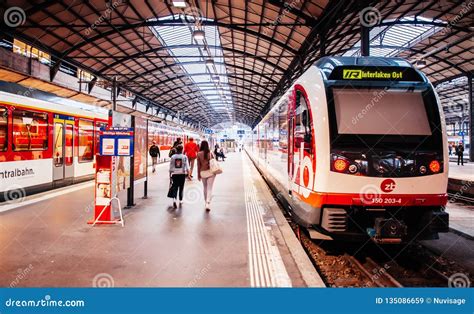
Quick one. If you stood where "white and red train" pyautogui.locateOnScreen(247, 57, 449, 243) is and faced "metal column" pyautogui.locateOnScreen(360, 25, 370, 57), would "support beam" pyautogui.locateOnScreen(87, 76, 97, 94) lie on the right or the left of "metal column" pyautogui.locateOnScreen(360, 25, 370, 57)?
left

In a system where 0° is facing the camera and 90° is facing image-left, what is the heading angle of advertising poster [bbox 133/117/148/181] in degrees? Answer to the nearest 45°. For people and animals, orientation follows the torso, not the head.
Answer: approximately 315°

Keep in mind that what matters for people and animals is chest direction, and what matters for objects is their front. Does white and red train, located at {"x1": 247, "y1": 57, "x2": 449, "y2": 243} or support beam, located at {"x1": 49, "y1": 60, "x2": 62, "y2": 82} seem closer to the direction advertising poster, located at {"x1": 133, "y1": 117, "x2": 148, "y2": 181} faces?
the white and red train

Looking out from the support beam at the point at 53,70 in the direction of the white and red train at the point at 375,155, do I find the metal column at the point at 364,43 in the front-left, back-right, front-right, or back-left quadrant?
front-left

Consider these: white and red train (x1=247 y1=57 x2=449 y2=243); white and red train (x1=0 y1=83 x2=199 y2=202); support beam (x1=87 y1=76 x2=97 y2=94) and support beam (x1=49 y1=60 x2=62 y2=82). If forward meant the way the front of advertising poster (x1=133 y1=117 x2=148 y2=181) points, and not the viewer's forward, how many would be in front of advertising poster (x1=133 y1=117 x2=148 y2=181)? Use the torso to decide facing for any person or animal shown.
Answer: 1

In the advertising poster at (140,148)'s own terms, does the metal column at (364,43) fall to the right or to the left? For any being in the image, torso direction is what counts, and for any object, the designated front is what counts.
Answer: on its left

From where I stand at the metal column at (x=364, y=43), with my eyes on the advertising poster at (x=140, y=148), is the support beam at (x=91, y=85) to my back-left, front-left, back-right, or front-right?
front-right

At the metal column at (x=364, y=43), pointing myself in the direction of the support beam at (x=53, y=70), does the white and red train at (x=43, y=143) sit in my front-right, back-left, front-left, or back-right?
front-left

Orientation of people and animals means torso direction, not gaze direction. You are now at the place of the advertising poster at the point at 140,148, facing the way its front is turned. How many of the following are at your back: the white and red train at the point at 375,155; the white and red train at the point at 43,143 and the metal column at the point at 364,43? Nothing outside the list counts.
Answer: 1
